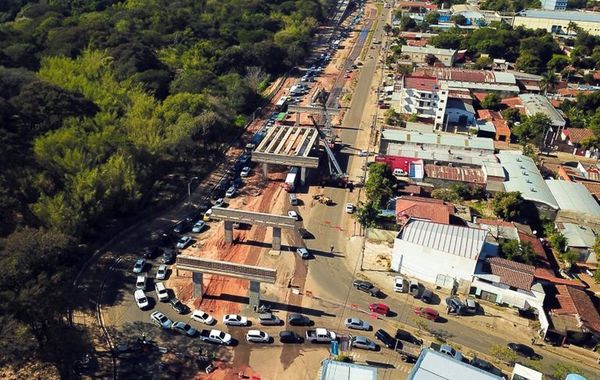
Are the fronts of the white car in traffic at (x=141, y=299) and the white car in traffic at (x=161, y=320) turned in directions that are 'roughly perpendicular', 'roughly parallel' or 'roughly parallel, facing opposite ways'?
roughly parallel

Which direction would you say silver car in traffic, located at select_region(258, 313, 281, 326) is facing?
to the viewer's right

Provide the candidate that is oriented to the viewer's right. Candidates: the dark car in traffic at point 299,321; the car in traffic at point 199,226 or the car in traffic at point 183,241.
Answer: the dark car in traffic at point 299,321

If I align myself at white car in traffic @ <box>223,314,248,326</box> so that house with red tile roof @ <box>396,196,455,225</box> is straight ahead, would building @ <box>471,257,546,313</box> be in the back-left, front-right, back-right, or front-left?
front-right

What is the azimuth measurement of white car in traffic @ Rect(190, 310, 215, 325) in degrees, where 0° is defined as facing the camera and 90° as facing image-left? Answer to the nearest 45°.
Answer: approximately 315°

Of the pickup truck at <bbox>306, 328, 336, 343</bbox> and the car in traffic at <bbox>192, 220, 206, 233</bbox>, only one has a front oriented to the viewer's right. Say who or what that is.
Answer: the pickup truck

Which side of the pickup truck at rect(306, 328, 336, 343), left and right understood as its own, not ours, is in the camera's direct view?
right

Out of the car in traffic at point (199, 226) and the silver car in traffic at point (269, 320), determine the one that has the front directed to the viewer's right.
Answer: the silver car in traffic at point (269, 320)

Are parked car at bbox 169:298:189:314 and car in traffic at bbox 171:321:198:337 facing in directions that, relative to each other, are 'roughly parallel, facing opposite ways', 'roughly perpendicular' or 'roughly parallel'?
roughly parallel

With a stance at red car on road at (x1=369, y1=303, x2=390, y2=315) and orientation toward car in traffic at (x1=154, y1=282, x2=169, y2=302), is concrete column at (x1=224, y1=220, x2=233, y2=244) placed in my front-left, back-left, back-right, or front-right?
front-right

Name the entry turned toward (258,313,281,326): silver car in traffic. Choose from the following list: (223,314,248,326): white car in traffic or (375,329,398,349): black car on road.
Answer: (223,314,248,326): white car in traffic
